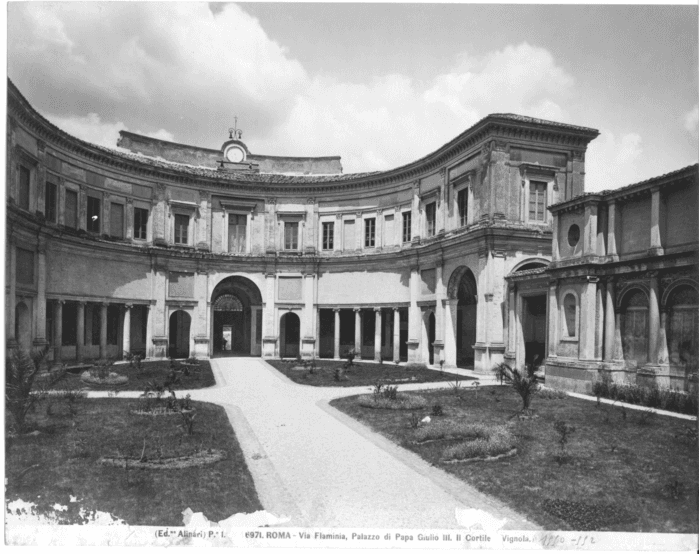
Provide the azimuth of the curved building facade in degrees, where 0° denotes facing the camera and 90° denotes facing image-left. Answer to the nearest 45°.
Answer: approximately 0°

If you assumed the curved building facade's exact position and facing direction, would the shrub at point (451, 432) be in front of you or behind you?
in front

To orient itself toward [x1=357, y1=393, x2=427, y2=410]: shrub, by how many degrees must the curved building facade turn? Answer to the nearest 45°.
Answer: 0° — it already faces it

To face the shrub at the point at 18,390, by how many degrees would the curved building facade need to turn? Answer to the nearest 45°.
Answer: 0° — it already faces it

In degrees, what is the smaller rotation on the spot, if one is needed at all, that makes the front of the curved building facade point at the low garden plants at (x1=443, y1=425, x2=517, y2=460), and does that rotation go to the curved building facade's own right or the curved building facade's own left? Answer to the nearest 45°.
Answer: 0° — it already faces it
